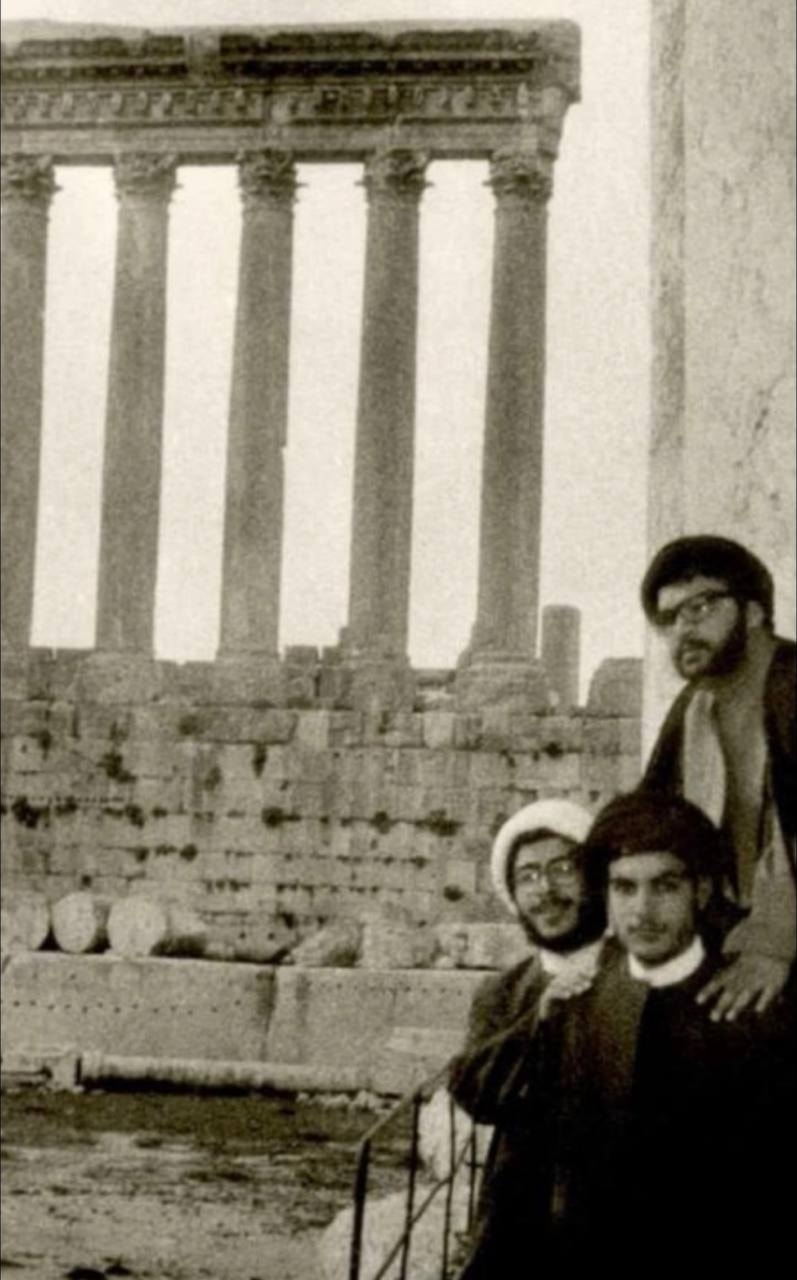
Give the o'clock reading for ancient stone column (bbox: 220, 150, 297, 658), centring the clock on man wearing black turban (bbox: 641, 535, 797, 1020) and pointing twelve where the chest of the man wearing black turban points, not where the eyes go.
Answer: The ancient stone column is roughly at 4 o'clock from the man wearing black turban.

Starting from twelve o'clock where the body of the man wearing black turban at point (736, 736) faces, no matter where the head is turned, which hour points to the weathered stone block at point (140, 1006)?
The weathered stone block is roughly at 4 o'clock from the man wearing black turban.

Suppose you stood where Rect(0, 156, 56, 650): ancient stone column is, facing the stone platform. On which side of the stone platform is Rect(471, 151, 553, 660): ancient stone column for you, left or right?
left

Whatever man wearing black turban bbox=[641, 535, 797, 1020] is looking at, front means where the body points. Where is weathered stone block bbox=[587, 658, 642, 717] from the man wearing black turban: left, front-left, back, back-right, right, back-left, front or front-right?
back-right

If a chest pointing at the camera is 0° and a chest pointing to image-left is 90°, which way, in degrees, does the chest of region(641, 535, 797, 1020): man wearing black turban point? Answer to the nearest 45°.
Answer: approximately 45°

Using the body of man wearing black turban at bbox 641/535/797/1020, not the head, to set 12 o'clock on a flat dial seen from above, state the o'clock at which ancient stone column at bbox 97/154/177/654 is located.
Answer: The ancient stone column is roughly at 4 o'clock from the man wearing black turban.

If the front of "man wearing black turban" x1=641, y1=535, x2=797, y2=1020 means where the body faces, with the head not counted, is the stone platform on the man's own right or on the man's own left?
on the man's own right

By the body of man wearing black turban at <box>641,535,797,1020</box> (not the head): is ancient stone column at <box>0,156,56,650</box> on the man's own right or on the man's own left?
on the man's own right

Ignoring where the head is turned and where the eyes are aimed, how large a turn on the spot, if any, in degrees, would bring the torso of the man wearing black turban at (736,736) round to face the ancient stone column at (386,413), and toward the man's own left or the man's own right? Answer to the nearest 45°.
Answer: approximately 135° to the man's own right
